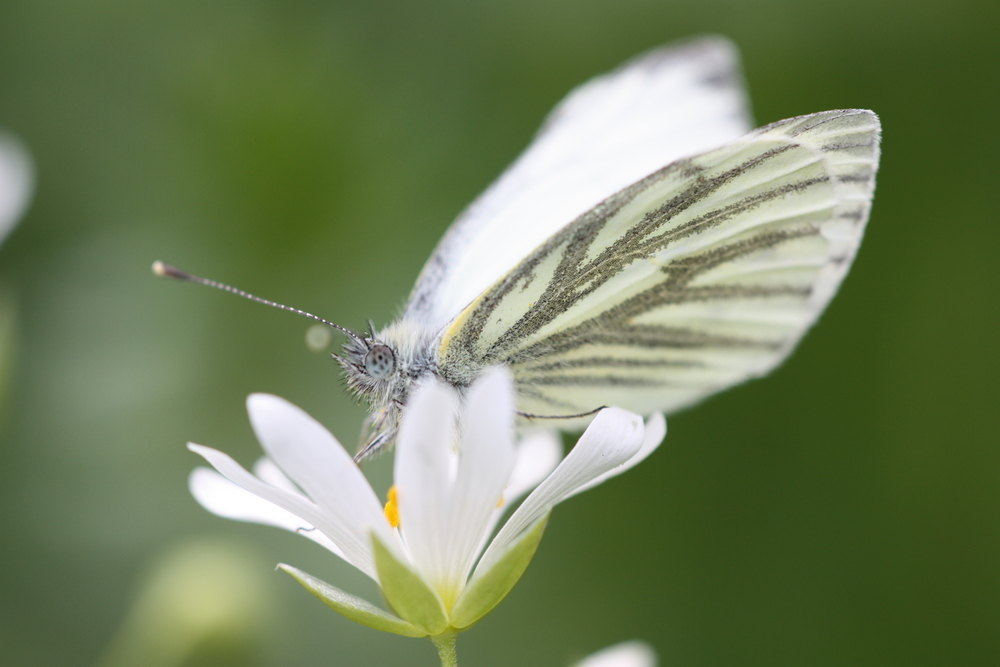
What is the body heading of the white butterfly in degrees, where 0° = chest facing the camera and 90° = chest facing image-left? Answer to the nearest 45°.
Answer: approximately 90°

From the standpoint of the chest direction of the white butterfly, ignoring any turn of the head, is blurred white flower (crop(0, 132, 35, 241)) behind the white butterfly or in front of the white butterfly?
in front

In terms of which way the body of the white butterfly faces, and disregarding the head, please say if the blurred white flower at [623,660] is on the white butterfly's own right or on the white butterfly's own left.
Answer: on the white butterfly's own left
